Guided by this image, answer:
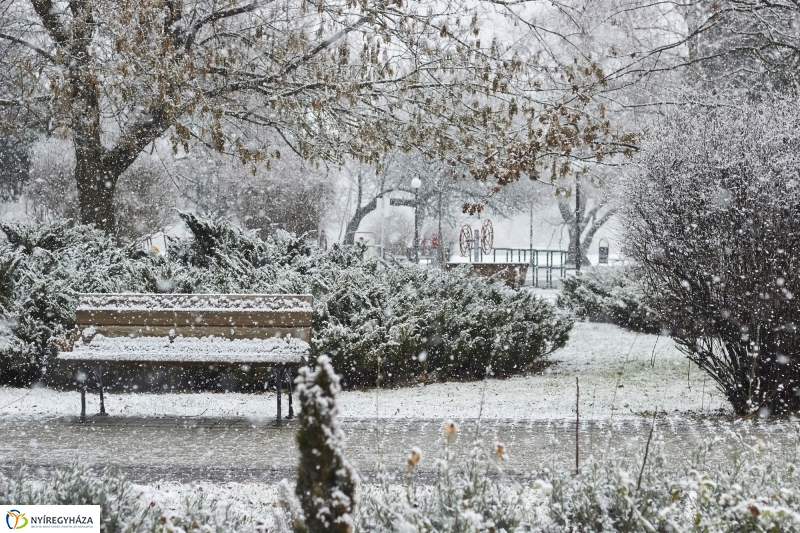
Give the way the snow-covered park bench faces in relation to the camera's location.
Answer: facing the viewer

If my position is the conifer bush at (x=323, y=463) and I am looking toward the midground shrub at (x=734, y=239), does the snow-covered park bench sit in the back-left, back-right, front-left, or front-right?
front-left

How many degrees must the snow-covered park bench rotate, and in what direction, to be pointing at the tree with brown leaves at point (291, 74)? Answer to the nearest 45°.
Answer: approximately 180°

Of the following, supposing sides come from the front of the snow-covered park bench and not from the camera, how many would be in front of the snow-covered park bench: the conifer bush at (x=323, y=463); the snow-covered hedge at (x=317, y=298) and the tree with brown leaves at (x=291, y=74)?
1

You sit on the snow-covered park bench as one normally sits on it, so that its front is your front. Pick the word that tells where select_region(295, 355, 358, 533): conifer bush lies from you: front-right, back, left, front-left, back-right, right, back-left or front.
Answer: front

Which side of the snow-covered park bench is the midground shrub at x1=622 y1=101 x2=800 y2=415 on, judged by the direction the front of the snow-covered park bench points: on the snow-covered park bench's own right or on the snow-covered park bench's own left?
on the snow-covered park bench's own left

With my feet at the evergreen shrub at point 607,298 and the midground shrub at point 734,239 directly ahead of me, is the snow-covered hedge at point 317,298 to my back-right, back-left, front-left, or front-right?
front-right

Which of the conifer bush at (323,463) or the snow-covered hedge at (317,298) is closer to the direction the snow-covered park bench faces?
the conifer bush

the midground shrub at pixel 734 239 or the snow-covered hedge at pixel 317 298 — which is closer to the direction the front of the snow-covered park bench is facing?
the midground shrub

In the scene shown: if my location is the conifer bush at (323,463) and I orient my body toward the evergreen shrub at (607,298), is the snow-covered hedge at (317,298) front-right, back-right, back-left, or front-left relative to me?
front-left

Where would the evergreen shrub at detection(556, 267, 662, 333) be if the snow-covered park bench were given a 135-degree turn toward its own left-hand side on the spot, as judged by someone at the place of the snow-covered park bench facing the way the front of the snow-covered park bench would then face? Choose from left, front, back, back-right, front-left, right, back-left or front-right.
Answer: front
